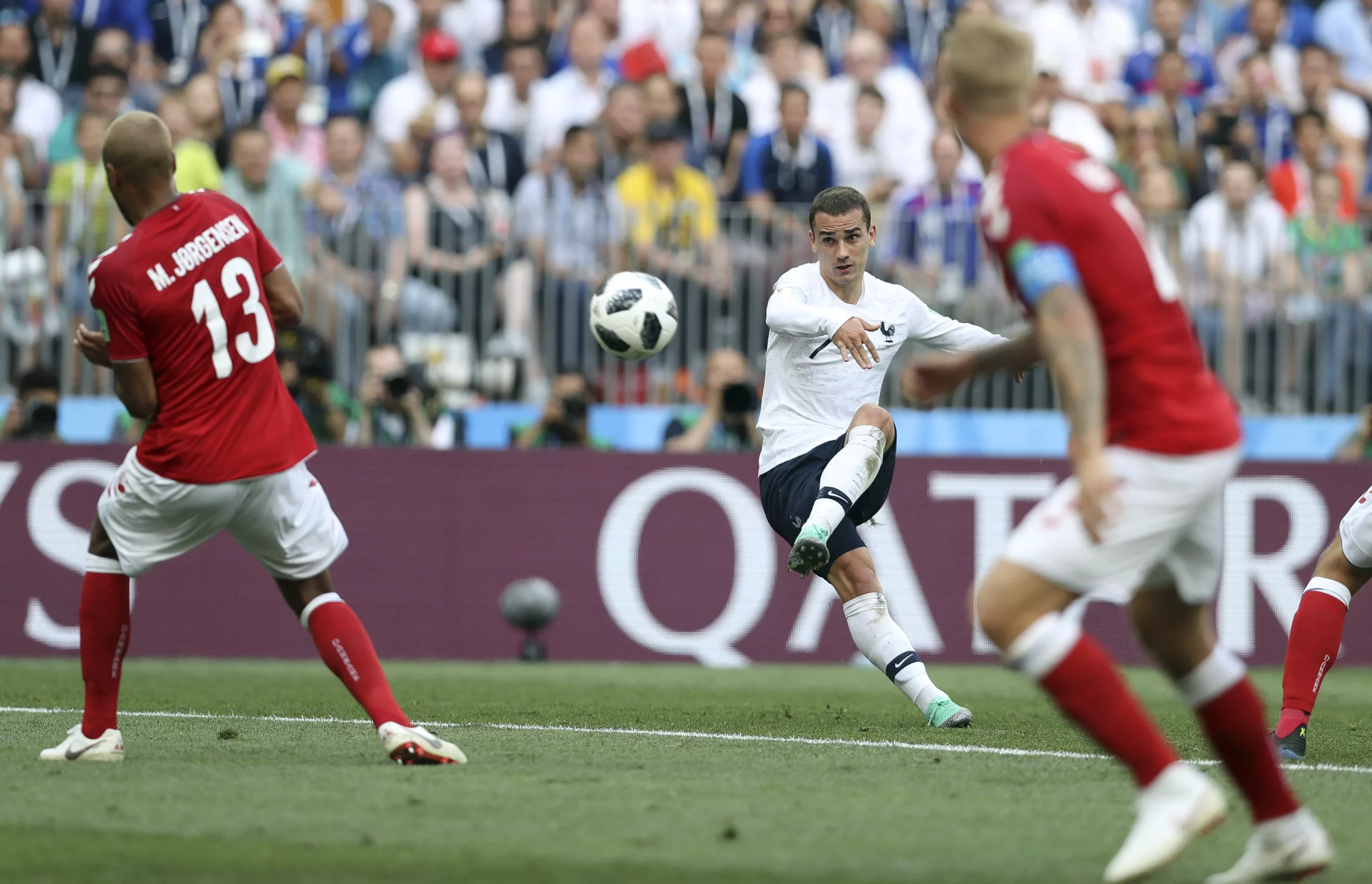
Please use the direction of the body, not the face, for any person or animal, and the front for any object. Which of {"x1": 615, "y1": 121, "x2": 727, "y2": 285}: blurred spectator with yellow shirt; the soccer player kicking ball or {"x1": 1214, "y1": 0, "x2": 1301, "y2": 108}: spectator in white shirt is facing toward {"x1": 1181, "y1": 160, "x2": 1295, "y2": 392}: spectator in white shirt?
{"x1": 1214, "y1": 0, "x2": 1301, "y2": 108}: spectator in white shirt

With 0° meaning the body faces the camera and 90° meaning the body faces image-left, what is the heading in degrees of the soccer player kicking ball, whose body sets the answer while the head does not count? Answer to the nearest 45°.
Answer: approximately 0°

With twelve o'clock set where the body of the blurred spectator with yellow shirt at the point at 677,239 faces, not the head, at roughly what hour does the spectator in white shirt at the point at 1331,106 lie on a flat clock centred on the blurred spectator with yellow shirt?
The spectator in white shirt is roughly at 8 o'clock from the blurred spectator with yellow shirt.

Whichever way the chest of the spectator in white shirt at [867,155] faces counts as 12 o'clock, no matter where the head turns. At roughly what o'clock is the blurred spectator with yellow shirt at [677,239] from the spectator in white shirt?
The blurred spectator with yellow shirt is roughly at 1 o'clock from the spectator in white shirt.

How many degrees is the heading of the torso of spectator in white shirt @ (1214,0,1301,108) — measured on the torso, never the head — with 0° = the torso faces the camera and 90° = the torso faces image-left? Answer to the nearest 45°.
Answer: approximately 0°

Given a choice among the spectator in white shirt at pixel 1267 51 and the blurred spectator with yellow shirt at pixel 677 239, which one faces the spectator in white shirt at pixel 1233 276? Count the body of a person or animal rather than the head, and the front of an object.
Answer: the spectator in white shirt at pixel 1267 51

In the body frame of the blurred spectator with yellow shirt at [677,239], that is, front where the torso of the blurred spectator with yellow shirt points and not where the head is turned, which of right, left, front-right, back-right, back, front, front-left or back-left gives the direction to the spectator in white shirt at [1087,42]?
back-left
